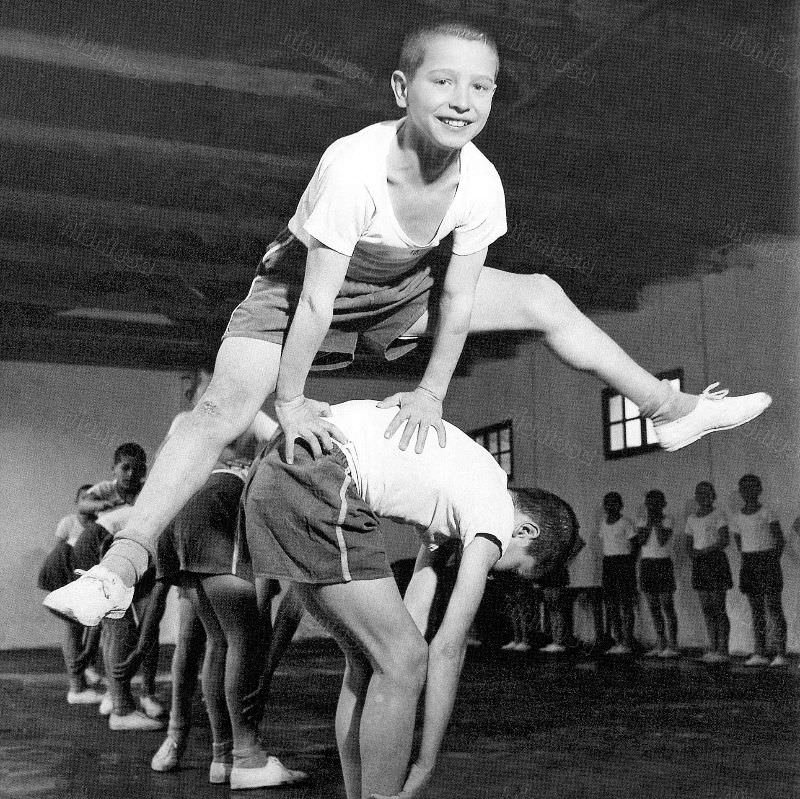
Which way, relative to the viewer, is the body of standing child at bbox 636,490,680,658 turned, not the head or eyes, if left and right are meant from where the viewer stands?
facing the viewer

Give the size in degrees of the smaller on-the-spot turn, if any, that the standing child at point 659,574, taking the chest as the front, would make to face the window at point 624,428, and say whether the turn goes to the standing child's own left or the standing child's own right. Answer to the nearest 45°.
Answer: approximately 180°

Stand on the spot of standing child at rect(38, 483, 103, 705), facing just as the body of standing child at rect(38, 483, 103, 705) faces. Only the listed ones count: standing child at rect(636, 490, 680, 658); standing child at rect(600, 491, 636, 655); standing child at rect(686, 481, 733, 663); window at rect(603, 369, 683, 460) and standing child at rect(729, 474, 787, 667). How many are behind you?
0

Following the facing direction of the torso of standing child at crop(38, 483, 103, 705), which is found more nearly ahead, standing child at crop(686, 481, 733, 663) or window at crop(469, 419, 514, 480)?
the standing child

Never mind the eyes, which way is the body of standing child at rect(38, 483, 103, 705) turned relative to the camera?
to the viewer's right

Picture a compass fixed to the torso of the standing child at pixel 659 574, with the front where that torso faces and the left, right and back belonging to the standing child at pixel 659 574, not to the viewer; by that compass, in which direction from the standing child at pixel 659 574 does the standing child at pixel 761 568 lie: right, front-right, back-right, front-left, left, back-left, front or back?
front-left

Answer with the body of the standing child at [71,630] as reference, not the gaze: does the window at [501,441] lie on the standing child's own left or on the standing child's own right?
on the standing child's own left

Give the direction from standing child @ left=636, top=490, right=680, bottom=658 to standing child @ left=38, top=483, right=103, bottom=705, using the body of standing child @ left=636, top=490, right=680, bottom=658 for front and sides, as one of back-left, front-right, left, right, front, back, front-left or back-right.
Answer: front-right

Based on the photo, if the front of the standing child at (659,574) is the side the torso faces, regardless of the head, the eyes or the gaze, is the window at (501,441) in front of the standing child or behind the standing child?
behind

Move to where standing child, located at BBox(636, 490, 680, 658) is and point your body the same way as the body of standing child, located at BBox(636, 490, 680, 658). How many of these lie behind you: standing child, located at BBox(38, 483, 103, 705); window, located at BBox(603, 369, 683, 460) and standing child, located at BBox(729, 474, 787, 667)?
1

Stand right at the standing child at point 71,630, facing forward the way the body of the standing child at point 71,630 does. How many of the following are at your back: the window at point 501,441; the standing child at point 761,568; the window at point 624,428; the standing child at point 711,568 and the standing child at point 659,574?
0
